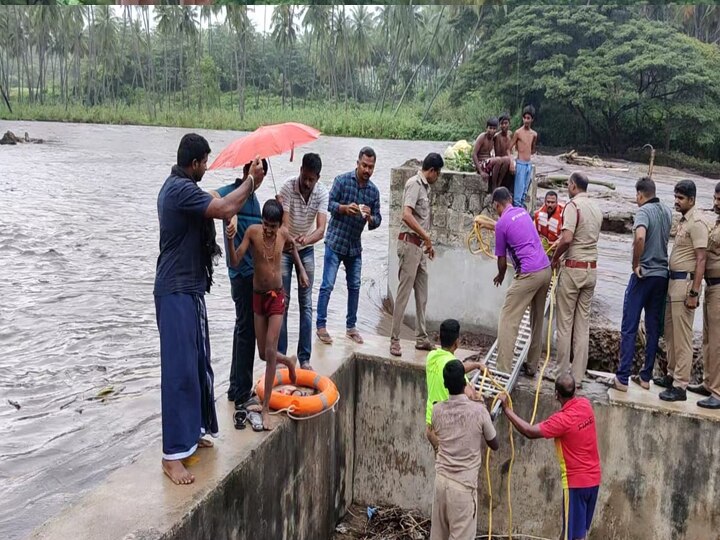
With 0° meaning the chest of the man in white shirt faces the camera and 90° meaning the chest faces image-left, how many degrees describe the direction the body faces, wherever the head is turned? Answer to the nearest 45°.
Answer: approximately 0°

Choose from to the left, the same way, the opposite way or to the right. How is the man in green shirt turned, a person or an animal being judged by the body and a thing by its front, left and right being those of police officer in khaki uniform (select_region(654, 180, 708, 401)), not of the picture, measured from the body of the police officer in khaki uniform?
the opposite way

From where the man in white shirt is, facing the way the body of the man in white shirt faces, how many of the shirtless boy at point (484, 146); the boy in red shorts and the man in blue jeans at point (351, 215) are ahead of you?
1

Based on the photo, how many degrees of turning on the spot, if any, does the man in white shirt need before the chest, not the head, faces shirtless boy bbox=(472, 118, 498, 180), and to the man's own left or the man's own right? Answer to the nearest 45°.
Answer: approximately 135° to the man's own left

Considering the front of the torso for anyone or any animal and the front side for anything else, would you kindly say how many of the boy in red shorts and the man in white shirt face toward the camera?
2

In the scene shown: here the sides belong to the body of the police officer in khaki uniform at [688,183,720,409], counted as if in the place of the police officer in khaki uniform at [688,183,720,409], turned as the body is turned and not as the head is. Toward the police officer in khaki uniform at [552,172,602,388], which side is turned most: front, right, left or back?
front

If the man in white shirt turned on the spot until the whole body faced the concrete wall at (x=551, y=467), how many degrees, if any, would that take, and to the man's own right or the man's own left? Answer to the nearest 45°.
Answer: approximately 90° to the man's own left

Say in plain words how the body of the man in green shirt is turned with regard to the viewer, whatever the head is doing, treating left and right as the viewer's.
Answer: facing away from the viewer and to the right of the viewer

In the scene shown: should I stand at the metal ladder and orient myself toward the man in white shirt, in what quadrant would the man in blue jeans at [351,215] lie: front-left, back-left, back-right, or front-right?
front-right

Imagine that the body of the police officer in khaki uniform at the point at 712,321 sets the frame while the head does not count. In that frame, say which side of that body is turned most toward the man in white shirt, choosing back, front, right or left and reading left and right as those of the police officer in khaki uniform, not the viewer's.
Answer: front

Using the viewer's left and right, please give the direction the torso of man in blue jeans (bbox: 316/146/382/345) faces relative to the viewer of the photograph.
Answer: facing the viewer and to the right of the viewer

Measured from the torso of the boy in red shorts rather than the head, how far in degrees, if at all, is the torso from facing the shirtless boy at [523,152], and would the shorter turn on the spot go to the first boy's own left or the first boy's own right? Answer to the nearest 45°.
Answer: approximately 135° to the first boy's own left

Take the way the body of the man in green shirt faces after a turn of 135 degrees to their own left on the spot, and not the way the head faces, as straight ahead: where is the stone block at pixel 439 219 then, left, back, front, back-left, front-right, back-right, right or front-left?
right

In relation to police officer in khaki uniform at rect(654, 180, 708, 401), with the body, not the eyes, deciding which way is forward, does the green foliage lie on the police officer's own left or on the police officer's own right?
on the police officer's own right

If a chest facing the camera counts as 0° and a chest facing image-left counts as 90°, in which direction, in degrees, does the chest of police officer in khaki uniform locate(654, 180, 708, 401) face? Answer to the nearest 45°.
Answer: approximately 45°

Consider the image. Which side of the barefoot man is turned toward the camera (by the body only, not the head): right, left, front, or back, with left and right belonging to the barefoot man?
right

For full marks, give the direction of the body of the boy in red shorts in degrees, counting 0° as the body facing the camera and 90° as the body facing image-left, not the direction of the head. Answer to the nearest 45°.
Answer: approximately 0°
